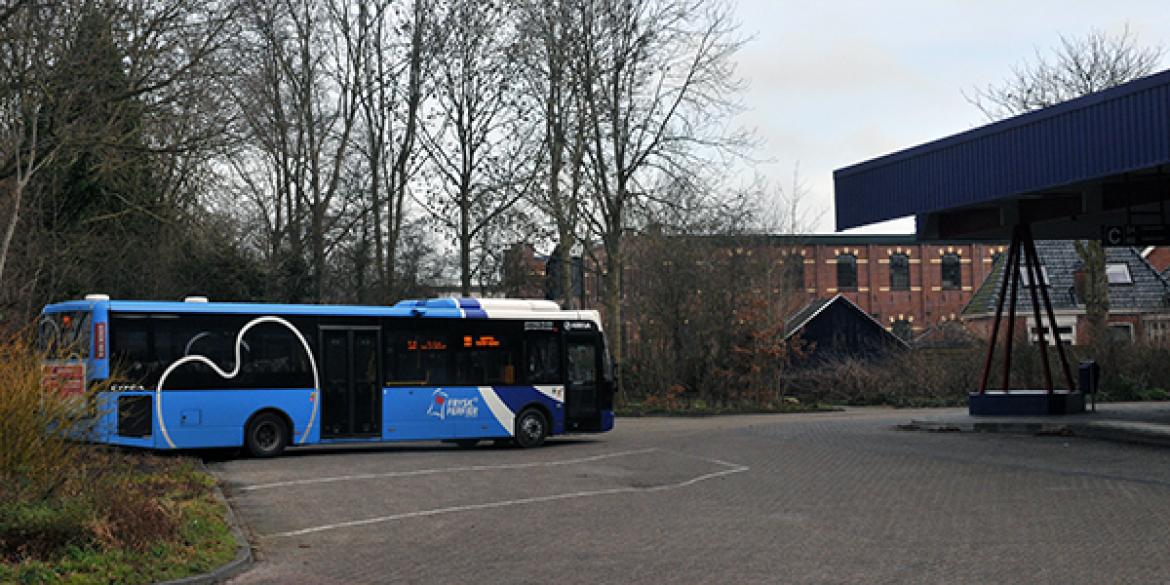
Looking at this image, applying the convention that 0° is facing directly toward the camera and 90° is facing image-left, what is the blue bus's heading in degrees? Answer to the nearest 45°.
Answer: approximately 225°

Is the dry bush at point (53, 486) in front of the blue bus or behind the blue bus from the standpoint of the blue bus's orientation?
behind

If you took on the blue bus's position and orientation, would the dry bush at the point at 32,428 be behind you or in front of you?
behind

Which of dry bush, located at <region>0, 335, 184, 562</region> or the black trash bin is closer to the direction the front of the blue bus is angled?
the black trash bin

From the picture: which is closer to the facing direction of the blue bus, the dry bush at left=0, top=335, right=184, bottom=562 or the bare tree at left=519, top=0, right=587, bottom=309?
the bare tree

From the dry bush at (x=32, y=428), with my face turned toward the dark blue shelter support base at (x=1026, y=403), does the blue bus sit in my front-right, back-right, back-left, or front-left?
front-left
